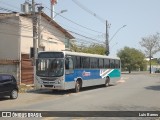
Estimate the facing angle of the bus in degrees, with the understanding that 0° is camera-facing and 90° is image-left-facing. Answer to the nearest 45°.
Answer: approximately 45°

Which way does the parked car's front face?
to the viewer's left

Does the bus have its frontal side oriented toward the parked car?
yes

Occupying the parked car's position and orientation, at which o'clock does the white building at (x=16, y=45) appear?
The white building is roughly at 3 o'clock from the parked car.

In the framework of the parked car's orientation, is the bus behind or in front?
behind

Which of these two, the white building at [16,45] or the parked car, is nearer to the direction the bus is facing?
the parked car
